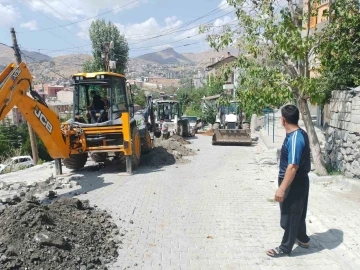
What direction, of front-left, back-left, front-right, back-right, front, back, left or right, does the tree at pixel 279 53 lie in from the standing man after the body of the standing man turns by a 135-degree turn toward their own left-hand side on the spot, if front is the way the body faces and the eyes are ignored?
back-left

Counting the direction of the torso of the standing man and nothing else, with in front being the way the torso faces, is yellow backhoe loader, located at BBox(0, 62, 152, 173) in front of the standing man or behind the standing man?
in front

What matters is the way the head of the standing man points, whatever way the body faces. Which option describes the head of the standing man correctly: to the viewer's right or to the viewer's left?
to the viewer's left

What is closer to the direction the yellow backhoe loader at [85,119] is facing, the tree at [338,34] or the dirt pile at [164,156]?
the dirt pile

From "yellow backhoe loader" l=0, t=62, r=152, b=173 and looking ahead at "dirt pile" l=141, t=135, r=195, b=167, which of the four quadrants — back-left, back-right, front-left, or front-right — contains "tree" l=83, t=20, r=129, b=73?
front-left

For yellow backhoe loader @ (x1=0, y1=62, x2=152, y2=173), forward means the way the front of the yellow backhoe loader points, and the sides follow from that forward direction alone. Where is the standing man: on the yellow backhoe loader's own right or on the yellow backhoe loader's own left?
on the yellow backhoe loader's own right

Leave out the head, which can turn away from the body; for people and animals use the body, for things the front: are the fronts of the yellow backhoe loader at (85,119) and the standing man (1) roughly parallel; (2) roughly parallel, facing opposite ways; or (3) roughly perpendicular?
roughly perpendicular

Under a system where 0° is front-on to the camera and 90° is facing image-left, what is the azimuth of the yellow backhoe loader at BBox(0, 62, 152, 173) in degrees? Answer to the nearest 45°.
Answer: approximately 225°

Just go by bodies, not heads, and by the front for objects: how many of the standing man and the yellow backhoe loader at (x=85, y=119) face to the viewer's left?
1

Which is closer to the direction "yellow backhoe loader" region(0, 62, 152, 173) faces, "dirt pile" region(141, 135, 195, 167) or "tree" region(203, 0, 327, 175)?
the dirt pile

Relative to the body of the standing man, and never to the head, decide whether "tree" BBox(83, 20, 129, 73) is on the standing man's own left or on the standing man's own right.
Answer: on the standing man's own right

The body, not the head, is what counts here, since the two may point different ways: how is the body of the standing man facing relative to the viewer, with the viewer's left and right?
facing to the left of the viewer

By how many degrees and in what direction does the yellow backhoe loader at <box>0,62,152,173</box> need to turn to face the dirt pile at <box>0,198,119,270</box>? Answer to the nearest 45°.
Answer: approximately 135° to its right

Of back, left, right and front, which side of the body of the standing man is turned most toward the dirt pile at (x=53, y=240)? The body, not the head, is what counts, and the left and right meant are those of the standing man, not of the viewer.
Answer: front
